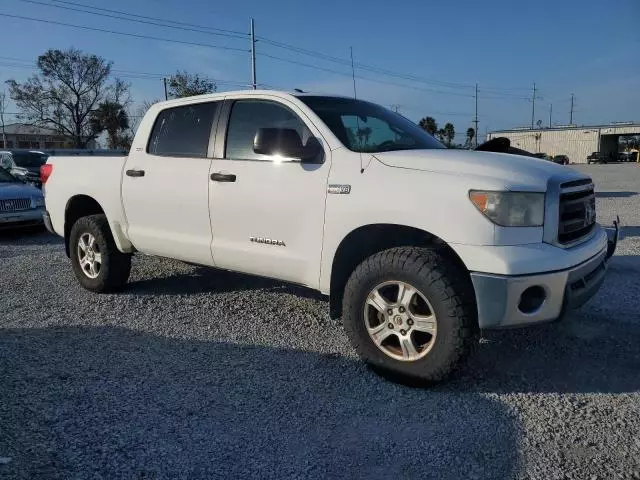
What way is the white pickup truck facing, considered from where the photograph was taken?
facing the viewer and to the right of the viewer
